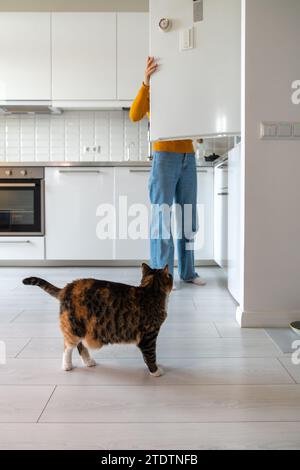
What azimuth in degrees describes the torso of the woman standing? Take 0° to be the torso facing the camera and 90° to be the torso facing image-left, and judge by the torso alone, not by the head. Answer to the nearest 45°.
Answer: approximately 315°

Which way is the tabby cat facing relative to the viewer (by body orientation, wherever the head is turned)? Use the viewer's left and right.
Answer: facing to the right of the viewer

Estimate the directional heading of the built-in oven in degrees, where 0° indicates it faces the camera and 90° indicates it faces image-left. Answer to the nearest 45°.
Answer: approximately 0°
